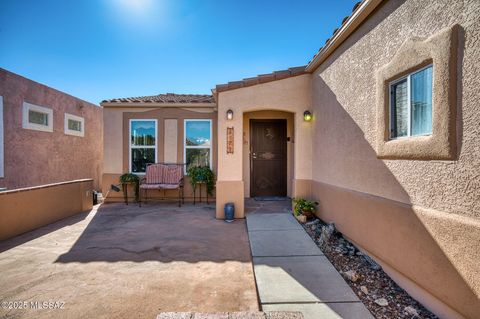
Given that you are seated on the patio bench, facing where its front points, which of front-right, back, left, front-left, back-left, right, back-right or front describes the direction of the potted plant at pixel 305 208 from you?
front-left

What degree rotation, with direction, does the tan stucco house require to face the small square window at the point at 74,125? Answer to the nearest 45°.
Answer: approximately 135° to its right

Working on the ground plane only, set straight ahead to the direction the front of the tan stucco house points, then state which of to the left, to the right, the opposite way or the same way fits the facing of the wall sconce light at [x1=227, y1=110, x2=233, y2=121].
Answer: the same way

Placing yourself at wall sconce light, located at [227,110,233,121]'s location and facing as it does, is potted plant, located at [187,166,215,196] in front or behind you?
behind

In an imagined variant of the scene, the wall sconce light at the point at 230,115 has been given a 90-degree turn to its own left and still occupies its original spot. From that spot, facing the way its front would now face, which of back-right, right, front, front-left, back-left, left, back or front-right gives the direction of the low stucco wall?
back

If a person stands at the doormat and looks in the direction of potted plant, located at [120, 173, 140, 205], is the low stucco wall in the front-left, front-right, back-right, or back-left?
front-left

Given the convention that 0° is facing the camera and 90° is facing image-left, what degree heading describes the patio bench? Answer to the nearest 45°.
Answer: approximately 0°

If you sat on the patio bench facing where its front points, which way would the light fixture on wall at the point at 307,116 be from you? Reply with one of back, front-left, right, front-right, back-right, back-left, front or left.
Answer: front-left

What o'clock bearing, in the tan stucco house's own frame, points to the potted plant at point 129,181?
The potted plant is roughly at 4 o'clock from the tan stucco house.

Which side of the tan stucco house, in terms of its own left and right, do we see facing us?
front

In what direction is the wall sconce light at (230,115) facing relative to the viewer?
toward the camera

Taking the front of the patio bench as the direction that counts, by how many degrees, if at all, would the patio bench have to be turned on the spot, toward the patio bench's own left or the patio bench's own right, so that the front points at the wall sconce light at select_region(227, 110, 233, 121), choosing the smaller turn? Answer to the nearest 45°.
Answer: approximately 45° to the patio bench's own left

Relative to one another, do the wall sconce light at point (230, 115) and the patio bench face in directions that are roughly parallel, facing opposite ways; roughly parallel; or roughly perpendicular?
roughly parallel
